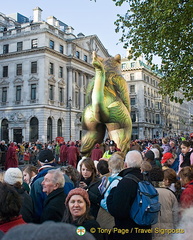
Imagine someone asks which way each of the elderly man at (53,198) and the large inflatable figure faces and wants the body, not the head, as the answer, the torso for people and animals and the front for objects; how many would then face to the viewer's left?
1

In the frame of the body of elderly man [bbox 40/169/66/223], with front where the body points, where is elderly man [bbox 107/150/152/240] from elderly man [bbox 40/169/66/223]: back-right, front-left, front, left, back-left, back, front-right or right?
back-left

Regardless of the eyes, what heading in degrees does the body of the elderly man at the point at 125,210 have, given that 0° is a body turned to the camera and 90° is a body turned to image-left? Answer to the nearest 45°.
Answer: approximately 135°
